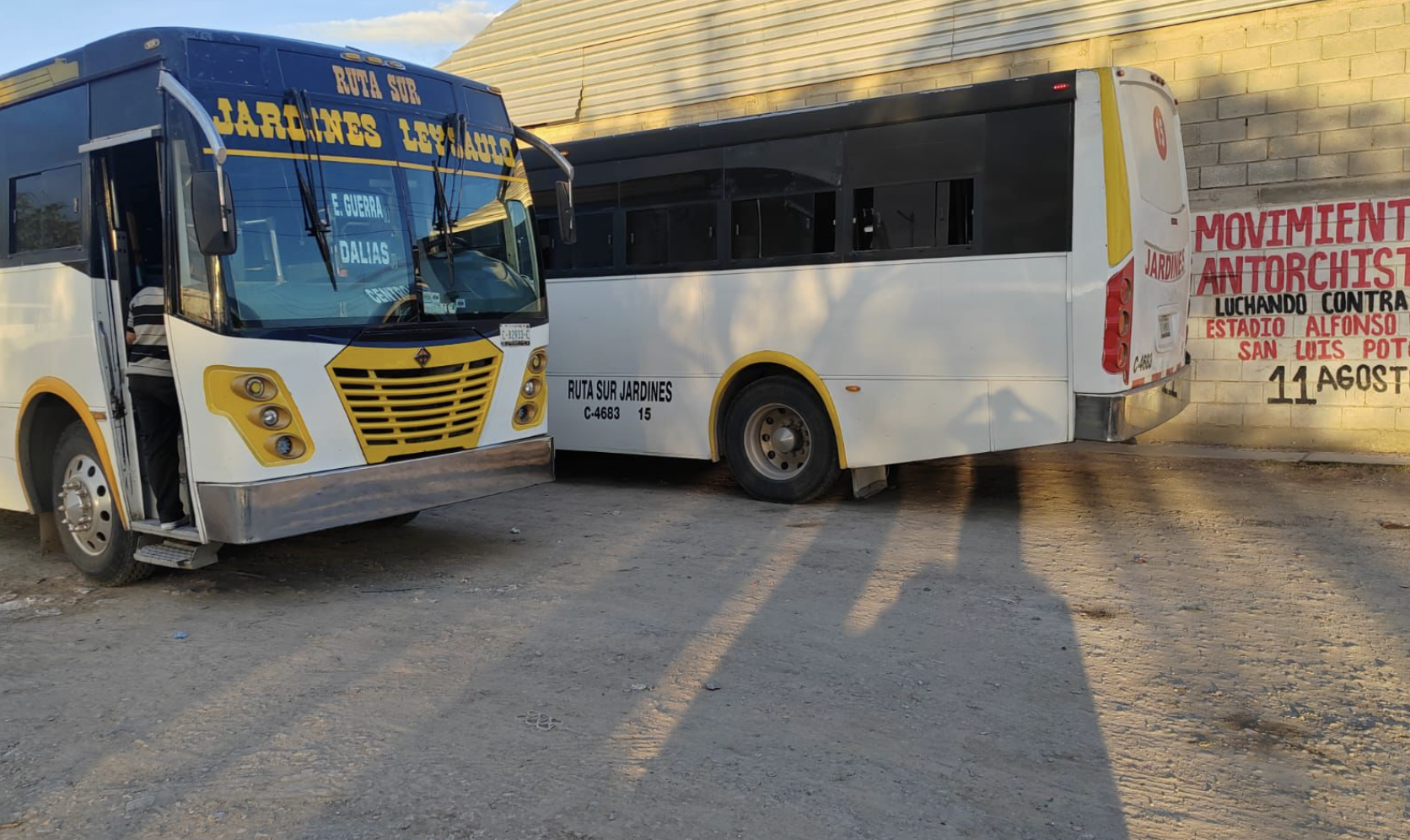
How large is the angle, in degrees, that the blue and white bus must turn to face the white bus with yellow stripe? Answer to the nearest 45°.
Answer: approximately 45° to its left

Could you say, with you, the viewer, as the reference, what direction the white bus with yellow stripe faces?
facing away from the viewer and to the left of the viewer

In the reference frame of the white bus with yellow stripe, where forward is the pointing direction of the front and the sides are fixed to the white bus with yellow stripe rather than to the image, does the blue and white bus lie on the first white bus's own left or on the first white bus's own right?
on the first white bus's own left

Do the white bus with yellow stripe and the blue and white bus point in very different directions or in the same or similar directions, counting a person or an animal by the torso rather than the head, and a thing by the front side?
very different directions

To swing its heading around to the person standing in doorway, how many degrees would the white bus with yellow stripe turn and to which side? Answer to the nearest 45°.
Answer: approximately 90° to its left

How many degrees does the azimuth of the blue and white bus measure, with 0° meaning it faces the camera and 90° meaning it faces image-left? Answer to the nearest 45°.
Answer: approximately 315°
